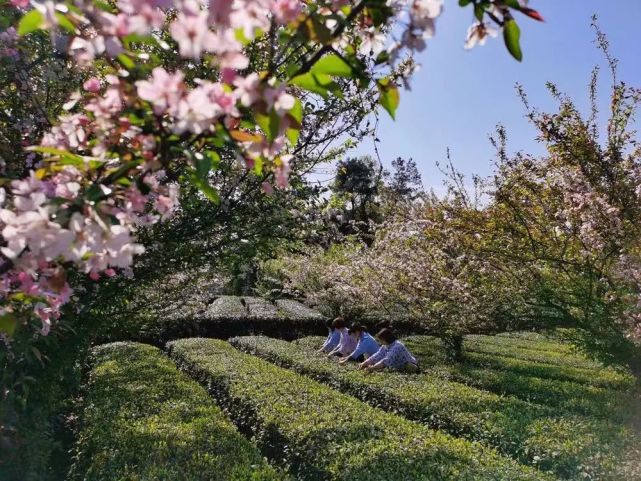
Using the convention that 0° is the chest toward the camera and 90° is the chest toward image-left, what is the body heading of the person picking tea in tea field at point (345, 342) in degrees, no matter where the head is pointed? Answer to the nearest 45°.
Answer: approximately 90°

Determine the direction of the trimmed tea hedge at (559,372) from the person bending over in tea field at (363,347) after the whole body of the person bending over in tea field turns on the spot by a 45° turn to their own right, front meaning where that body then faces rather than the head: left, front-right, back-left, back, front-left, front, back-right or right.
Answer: back-right

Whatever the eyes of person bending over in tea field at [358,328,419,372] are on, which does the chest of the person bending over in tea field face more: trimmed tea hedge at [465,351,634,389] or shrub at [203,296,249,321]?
the shrub

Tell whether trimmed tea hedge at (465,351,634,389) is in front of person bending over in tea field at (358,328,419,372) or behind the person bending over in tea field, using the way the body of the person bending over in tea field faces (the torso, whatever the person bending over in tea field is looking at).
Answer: behind

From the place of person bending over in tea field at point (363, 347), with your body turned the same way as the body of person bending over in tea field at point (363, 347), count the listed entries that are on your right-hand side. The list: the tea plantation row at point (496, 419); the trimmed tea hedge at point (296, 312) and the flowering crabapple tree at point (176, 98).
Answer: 1

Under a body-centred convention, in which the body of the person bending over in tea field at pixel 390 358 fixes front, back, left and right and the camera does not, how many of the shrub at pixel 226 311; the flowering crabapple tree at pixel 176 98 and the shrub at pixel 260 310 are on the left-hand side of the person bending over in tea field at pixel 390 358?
1

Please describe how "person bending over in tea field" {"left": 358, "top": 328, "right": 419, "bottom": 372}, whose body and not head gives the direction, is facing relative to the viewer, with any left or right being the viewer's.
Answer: facing to the left of the viewer

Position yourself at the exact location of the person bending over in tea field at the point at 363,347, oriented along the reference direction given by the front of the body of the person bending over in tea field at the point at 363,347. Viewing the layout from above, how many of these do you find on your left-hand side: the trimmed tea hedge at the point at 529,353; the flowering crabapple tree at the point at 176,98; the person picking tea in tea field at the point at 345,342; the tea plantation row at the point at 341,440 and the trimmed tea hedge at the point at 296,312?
2

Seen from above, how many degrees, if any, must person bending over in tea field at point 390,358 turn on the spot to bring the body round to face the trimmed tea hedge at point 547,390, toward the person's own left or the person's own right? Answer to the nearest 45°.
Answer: approximately 180°

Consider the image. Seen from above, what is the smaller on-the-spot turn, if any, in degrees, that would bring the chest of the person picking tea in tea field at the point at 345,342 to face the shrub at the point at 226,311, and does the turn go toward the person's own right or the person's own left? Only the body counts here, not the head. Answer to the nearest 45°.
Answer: approximately 45° to the person's own right

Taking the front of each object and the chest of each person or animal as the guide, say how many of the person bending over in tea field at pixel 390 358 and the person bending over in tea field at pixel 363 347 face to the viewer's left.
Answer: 2

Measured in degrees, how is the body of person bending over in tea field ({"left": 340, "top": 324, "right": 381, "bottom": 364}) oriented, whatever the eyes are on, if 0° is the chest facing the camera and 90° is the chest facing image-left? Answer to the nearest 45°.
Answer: approximately 90°
